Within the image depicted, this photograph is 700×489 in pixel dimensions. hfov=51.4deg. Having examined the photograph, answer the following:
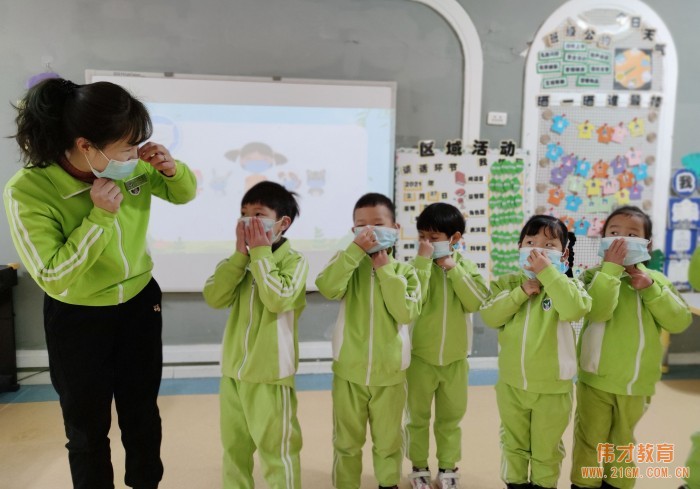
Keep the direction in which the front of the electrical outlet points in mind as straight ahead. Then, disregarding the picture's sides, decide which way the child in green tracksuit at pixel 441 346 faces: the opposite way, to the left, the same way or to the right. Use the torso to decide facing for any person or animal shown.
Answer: the same way

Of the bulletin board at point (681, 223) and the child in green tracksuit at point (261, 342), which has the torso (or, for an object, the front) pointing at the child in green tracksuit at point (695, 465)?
the bulletin board

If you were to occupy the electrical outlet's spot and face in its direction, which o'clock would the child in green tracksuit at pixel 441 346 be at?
The child in green tracksuit is roughly at 12 o'clock from the electrical outlet.

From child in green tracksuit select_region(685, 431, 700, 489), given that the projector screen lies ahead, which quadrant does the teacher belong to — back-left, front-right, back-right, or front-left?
front-left

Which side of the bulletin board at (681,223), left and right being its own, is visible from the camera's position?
front

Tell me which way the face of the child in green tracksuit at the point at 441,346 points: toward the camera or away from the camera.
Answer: toward the camera

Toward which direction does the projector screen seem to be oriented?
toward the camera

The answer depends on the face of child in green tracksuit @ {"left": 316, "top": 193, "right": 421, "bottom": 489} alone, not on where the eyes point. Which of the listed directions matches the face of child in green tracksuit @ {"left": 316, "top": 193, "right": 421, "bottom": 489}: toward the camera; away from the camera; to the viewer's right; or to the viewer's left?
toward the camera

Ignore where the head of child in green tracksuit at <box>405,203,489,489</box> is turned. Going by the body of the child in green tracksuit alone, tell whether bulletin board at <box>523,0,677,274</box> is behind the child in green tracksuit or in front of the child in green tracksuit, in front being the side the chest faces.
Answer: behind

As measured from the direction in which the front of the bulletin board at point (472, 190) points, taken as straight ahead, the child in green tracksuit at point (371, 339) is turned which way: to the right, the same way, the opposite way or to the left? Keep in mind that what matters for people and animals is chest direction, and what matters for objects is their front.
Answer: the same way

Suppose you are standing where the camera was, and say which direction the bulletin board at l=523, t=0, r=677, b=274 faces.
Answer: facing the viewer

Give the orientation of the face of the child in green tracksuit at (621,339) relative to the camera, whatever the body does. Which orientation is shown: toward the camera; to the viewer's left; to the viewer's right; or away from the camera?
toward the camera

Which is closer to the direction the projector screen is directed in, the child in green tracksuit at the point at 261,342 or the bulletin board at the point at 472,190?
the child in green tracksuit

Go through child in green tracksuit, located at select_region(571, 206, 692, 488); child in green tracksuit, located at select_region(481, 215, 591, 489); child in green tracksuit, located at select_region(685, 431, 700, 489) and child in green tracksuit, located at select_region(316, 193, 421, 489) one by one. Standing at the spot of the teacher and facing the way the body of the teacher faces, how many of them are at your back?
0

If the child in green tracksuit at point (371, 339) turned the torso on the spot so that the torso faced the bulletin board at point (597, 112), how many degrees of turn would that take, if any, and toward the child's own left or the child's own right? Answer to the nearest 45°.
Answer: approximately 135° to the child's own left

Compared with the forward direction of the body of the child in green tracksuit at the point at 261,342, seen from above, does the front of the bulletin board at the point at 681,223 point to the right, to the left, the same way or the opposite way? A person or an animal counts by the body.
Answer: the same way
